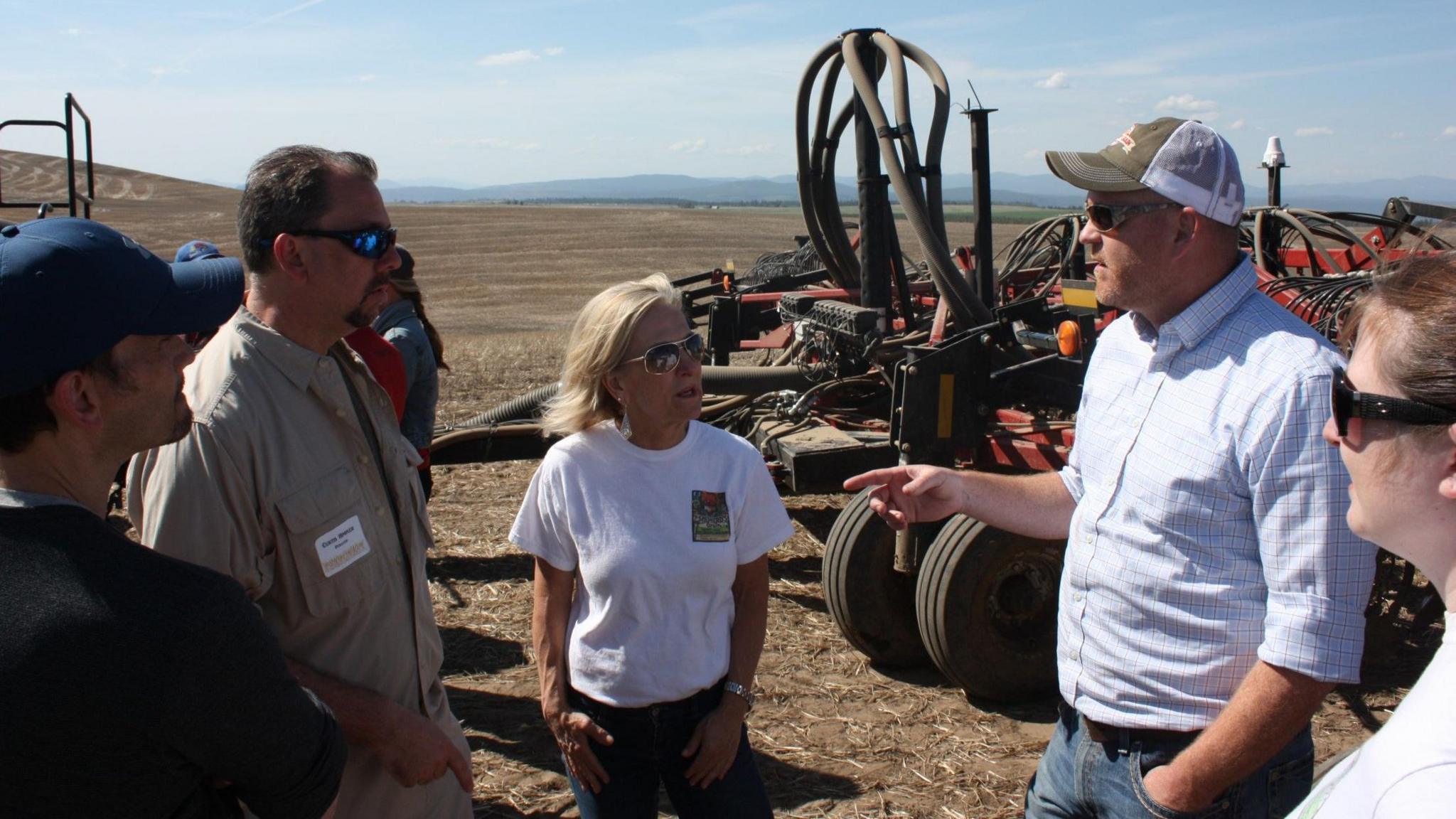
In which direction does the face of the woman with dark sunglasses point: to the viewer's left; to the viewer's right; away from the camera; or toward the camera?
to the viewer's left

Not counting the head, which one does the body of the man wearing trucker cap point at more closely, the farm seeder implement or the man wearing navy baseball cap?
the man wearing navy baseball cap

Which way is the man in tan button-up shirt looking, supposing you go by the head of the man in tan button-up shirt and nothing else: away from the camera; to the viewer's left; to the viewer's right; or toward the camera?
to the viewer's right

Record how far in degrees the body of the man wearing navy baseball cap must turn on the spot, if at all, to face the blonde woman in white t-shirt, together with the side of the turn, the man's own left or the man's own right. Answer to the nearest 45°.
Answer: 0° — they already face them

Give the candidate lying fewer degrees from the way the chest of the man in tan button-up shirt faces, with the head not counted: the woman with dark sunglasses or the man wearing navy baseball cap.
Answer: the woman with dark sunglasses

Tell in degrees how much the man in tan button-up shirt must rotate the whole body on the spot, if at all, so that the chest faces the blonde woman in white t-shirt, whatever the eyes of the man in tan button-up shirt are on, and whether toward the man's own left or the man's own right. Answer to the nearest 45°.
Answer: approximately 45° to the man's own left

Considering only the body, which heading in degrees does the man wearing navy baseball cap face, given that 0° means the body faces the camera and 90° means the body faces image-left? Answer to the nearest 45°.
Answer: approximately 225°

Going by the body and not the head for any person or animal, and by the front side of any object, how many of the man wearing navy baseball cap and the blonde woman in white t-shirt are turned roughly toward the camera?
1

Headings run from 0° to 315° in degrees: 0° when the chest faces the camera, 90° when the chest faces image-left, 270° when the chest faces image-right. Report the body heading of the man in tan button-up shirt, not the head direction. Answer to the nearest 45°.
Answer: approximately 315°
